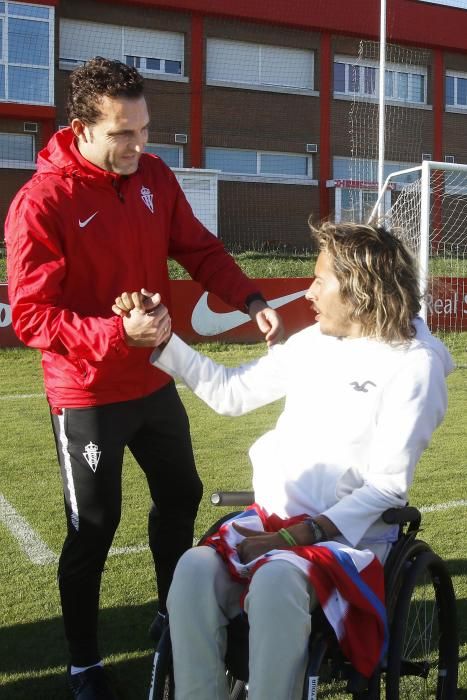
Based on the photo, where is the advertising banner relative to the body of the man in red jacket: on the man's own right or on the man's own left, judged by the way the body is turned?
on the man's own left

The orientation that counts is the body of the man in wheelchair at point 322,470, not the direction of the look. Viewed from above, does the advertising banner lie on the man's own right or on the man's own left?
on the man's own right

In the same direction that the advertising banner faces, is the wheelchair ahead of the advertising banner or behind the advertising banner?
ahead

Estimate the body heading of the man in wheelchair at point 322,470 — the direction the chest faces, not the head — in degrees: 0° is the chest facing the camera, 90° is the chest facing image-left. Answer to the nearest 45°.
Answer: approximately 45°

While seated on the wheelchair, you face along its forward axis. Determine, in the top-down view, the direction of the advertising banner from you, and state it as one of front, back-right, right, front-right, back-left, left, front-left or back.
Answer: back-right

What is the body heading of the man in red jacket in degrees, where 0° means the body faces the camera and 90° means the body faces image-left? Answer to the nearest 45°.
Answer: approximately 315°

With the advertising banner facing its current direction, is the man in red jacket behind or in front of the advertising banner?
in front

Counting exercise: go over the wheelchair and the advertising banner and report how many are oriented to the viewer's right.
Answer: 0

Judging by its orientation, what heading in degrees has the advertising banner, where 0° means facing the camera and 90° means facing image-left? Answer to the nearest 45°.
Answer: approximately 0°

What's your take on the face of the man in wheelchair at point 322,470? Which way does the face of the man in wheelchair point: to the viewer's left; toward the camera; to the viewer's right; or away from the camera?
to the viewer's left

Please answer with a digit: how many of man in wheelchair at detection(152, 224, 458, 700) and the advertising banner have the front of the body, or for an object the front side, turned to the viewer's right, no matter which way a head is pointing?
0
